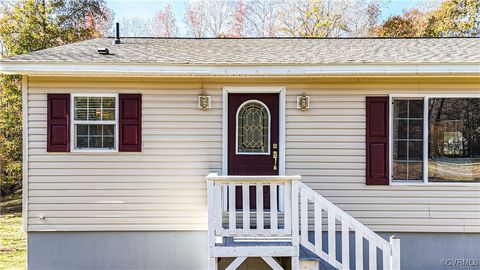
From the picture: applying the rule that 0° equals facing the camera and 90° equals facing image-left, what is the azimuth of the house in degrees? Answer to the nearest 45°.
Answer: approximately 0°

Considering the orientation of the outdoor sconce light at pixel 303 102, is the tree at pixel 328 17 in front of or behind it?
behind

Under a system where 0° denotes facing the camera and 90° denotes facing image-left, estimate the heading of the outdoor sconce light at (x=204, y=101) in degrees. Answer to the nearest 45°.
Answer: approximately 0°

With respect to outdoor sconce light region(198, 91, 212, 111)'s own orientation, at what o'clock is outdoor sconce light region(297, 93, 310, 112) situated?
outdoor sconce light region(297, 93, 310, 112) is roughly at 9 o'clock from outdoor sconce light region(198, 91, 212, 111).

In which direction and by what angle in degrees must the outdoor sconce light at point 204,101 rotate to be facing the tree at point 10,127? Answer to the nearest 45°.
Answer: approximately 135° to its right

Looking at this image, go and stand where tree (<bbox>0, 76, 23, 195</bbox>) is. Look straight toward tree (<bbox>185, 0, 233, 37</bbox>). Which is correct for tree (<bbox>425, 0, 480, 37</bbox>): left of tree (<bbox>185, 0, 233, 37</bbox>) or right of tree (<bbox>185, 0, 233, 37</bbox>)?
right

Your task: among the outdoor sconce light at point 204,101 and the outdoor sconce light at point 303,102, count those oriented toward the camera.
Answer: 2
